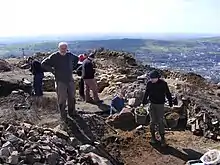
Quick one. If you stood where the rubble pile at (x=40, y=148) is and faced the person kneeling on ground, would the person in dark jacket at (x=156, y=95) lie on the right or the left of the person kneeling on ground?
right

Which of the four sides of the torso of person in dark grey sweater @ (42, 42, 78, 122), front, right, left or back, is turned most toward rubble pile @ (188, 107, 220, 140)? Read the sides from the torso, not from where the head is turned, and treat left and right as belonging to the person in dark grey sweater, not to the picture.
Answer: left

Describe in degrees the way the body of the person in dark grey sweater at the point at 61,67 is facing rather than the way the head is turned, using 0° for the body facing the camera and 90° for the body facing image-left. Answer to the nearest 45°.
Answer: approximately 0°

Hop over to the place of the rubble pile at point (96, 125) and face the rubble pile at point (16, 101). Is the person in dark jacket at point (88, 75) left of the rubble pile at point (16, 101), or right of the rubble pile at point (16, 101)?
right
